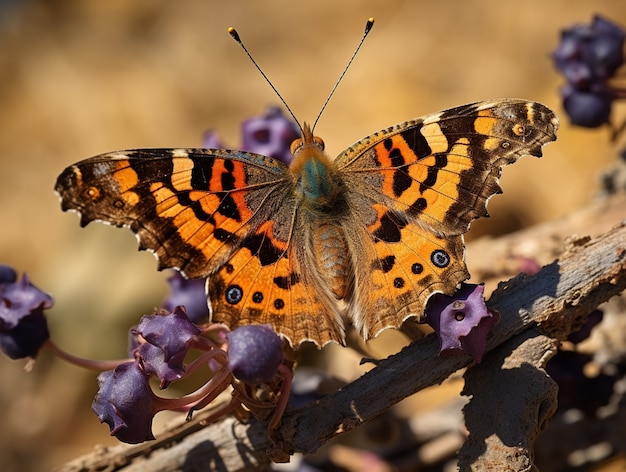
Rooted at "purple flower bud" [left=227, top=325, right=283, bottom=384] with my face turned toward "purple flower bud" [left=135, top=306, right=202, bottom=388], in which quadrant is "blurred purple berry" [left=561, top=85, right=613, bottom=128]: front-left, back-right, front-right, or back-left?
back-right

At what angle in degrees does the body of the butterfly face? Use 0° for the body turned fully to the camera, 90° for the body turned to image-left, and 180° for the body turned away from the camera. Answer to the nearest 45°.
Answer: approximately 180°

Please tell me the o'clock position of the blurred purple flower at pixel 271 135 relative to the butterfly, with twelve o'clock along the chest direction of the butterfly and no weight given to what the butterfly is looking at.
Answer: The blurred purple flower is roughly at 12 o'clock from the butterfly.

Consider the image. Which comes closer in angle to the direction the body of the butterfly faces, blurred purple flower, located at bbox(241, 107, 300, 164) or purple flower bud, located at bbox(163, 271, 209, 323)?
the blurred purple flower
